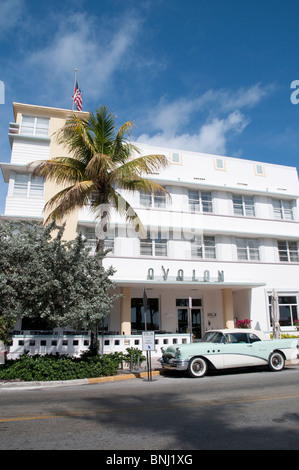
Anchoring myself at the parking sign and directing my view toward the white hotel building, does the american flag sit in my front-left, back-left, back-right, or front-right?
front-left

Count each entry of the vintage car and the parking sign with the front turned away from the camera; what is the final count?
0

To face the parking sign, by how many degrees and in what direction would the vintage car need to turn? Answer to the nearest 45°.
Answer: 0° — it already faces it

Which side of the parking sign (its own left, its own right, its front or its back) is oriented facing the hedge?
right

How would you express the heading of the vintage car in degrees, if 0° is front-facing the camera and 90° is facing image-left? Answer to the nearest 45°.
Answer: approximately 45°

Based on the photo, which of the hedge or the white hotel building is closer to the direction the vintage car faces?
the hedge

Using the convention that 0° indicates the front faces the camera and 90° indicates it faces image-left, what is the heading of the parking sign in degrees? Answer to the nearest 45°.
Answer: approximately 0°
